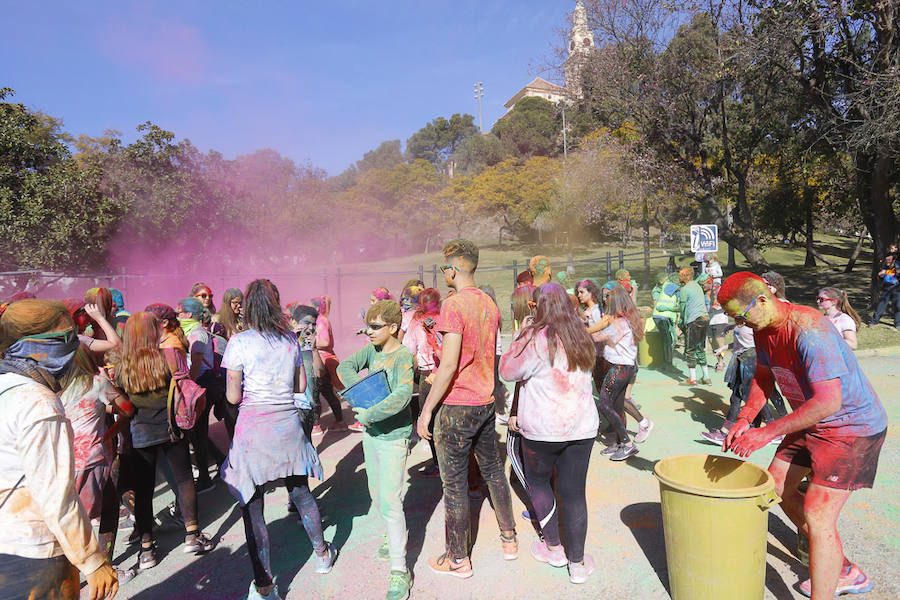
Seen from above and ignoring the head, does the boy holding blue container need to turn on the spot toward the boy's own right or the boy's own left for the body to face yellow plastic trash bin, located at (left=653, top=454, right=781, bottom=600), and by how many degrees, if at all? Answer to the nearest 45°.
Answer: approximately 90° to the boy's own left

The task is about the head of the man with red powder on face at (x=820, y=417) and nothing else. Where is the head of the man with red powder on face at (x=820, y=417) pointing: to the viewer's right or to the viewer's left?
to the viewer's left

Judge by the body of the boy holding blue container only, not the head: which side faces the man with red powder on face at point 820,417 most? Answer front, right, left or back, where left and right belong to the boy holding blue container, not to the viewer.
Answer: left

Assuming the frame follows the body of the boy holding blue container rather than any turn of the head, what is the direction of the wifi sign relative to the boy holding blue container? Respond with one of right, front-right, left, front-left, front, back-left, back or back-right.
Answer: back

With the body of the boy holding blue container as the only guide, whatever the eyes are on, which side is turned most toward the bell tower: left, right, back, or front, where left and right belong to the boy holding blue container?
back
